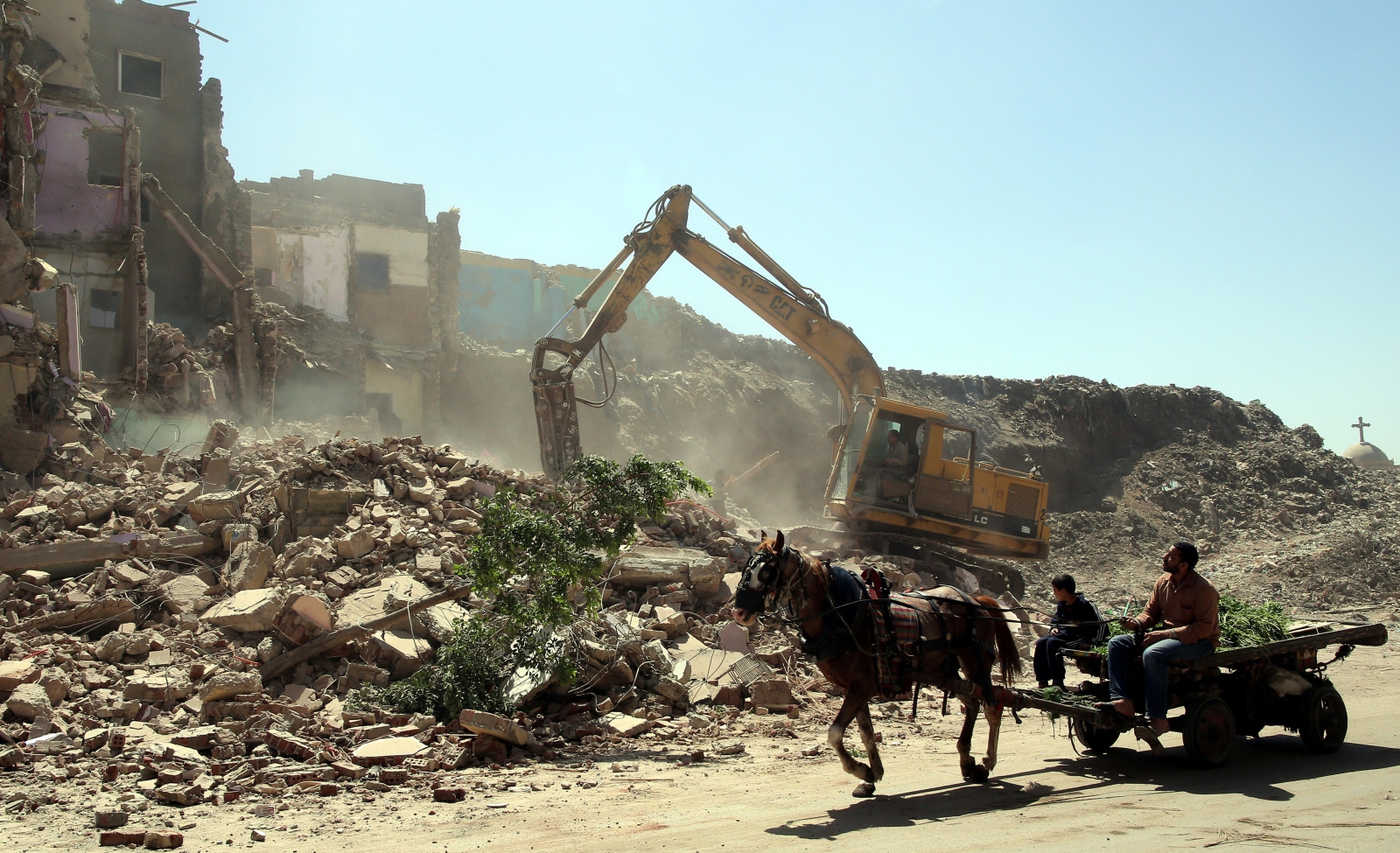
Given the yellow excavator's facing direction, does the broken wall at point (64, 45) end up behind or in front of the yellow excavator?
in front

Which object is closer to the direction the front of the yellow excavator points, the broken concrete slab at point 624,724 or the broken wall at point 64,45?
the broken wall

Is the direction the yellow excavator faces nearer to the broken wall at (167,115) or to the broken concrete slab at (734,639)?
the broken wall

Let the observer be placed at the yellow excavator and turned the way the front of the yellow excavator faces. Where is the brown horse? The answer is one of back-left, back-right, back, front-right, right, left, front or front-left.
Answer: left

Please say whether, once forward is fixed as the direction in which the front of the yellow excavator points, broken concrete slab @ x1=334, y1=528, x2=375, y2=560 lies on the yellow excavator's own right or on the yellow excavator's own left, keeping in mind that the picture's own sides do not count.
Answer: on the yellow excavator's own left

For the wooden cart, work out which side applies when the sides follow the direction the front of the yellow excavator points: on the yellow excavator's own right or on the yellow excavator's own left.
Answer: on the yellow excavator's own left

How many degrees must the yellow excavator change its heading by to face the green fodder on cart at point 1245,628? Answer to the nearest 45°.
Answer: approximately 90° to its left

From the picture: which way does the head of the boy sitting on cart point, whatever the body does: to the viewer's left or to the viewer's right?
to the viewer's left

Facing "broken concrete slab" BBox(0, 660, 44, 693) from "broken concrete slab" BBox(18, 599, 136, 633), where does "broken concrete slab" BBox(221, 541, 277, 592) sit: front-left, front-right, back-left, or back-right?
back-left

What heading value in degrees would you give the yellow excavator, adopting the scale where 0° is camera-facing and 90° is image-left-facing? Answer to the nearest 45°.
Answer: approximately 90°

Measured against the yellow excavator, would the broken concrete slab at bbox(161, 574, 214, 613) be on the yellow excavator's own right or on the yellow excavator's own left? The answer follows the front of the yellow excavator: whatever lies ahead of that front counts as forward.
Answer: on the yellow excavator's own left

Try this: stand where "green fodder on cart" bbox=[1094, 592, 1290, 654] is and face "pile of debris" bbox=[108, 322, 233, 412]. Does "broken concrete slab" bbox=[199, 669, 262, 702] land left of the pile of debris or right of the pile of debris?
left

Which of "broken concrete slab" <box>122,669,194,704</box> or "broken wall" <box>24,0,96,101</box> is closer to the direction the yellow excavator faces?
the broken wall

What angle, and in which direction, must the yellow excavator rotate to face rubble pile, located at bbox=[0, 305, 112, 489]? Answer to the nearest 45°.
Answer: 0° — it already faces it
